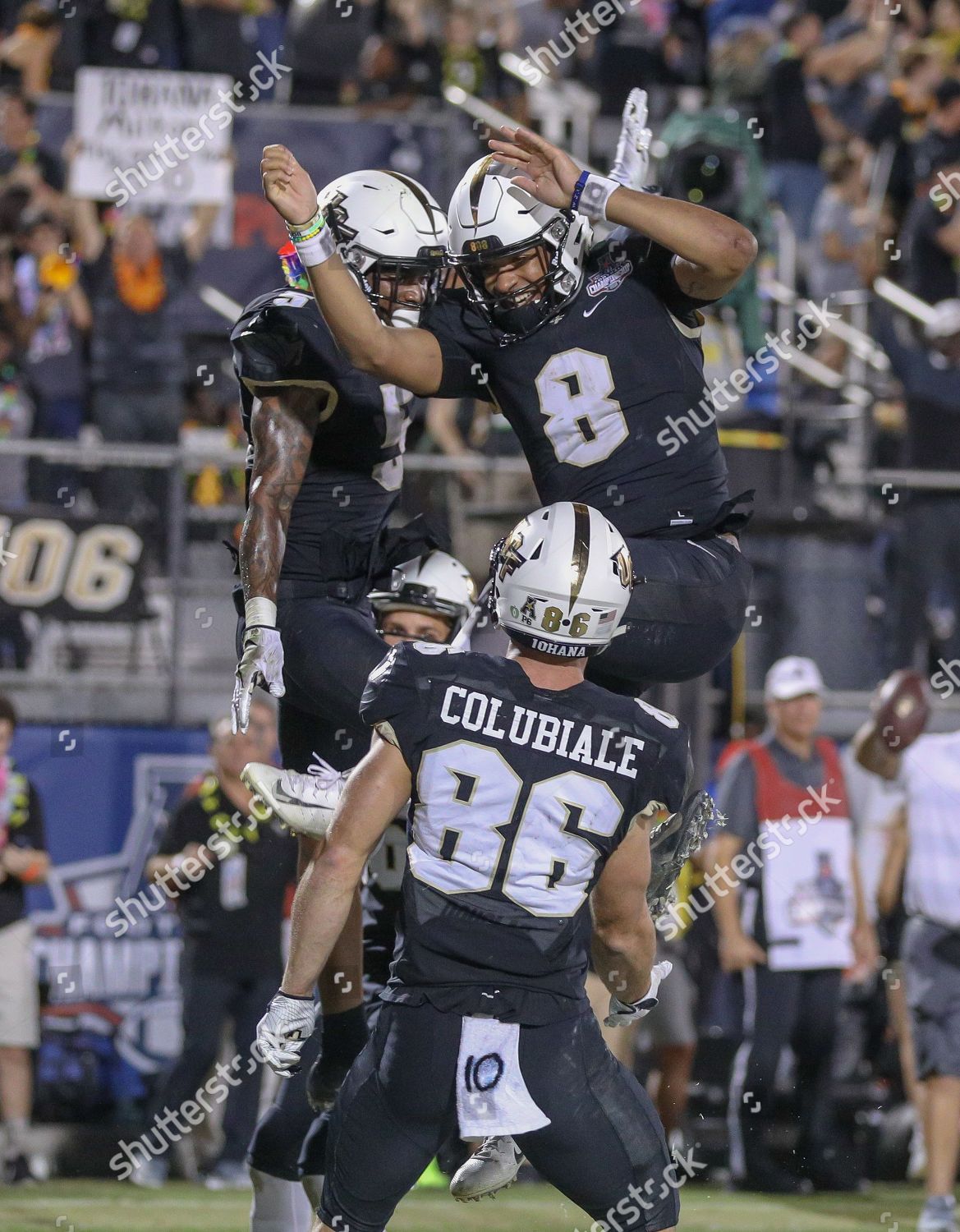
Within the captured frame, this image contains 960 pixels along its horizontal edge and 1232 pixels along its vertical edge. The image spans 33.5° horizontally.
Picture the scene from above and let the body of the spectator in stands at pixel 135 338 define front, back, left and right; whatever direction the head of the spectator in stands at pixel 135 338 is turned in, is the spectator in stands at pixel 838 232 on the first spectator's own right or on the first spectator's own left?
on the first spectator's own left

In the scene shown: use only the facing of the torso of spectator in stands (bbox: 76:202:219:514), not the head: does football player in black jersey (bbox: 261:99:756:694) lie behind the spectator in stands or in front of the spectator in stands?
in front

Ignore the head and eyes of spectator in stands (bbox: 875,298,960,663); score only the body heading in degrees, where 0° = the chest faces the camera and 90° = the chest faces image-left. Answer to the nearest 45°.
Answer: approximately 0°

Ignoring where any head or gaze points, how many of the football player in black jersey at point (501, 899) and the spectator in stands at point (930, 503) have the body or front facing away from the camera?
1

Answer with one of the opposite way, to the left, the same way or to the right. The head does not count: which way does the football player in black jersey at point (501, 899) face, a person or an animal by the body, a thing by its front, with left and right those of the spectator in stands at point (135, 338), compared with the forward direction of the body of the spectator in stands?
the opposite way

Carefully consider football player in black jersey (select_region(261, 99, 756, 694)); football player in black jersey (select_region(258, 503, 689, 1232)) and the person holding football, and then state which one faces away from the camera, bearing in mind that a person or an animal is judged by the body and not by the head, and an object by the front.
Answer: football player in black jersey (select_region(258, 503, 689, 1232))

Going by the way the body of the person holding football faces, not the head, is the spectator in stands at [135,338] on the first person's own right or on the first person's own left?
on the first person's own right

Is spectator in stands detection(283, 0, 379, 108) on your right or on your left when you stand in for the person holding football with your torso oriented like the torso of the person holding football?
on your right

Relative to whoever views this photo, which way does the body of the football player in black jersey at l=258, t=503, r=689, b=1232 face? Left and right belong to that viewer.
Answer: facing away from the viewer

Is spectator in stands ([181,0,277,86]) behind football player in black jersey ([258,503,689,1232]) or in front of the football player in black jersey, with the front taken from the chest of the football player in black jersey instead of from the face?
in front

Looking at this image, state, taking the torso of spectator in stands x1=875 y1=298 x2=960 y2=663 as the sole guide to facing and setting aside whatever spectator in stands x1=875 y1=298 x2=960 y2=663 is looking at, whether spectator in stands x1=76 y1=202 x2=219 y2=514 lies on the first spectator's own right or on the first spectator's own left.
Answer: on the first spectator's own right
